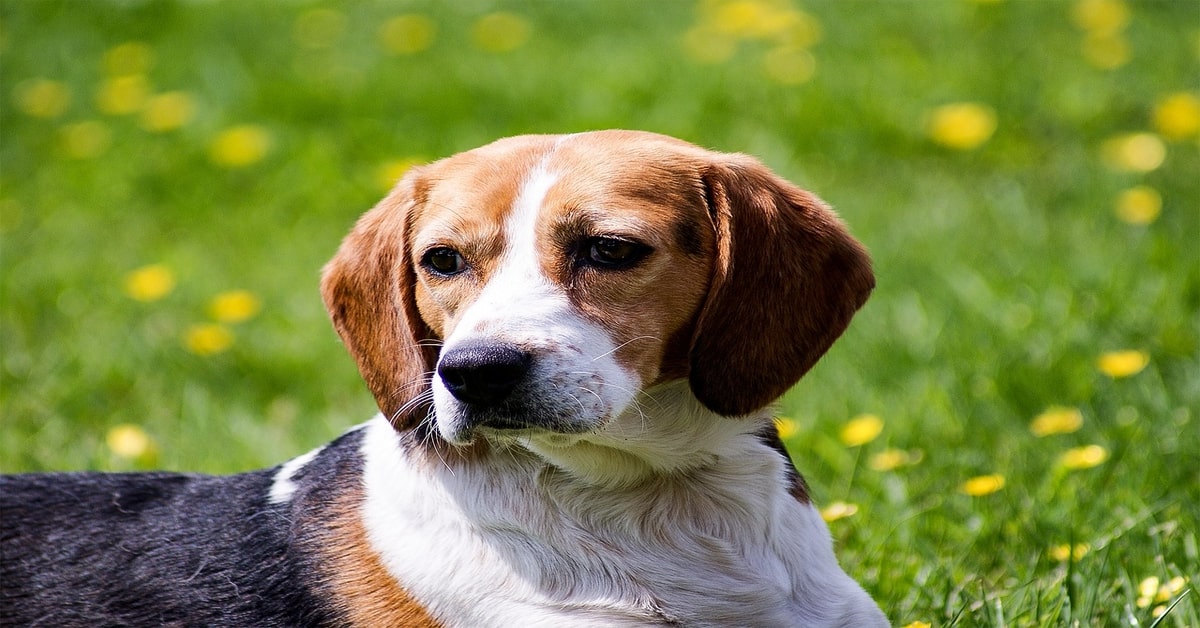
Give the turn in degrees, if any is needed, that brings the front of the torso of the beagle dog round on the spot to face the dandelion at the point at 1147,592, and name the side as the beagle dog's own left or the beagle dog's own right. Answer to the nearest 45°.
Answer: approximately 45° to the beagle dog's own left

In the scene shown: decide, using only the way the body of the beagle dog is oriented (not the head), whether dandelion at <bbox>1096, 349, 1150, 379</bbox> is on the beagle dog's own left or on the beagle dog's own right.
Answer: on the beagle dog's own left

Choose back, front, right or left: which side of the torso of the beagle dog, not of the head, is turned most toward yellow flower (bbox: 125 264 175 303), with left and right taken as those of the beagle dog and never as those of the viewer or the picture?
back

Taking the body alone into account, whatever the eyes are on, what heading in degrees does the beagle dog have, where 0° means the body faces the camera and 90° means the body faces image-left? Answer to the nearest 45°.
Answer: approximately 315°

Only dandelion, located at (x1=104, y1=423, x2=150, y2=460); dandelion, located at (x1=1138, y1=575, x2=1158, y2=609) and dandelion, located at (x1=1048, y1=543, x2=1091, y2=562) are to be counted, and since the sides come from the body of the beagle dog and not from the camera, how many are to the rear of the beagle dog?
1

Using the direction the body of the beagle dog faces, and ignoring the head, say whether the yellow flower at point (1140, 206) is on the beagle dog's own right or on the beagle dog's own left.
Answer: on the beagle dog's own left

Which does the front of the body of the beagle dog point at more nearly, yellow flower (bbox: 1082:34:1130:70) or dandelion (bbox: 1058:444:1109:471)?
the dandelion

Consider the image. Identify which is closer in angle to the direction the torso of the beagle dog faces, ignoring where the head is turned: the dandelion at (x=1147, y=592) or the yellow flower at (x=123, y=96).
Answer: the dandelion

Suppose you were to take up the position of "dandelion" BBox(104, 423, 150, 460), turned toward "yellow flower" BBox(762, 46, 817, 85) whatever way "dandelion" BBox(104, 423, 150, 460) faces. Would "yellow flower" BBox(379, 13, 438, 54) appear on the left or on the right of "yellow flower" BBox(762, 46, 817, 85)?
left
